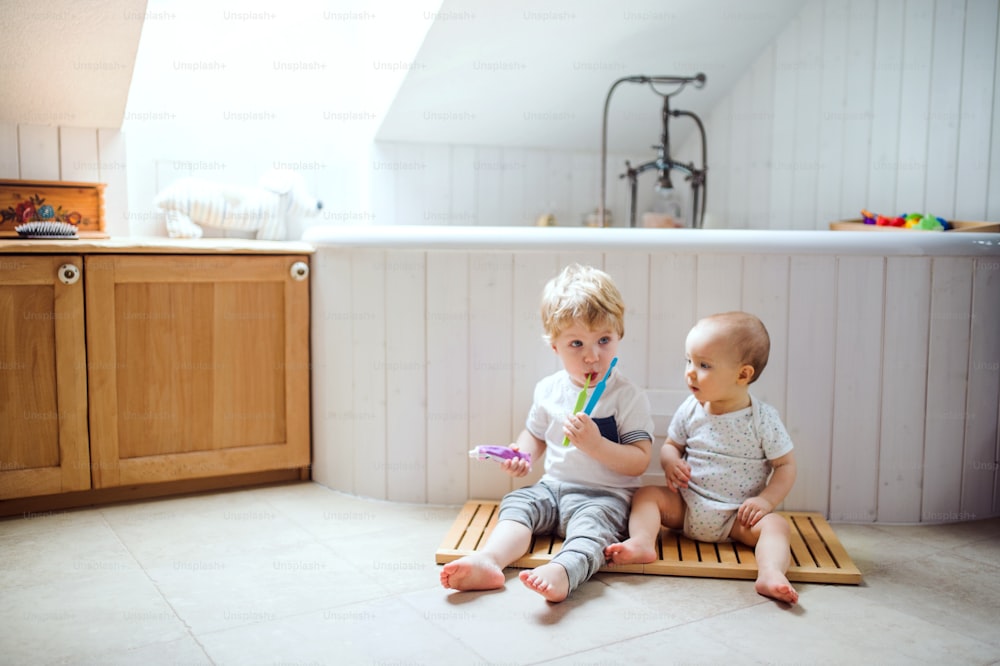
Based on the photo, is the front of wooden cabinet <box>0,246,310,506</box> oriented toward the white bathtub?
no

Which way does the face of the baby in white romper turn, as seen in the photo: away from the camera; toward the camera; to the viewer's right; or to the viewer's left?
to the viewer's left

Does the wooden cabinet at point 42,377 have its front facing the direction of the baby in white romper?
no

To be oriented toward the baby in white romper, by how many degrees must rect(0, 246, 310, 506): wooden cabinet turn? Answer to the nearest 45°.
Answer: approximately 45° to its left

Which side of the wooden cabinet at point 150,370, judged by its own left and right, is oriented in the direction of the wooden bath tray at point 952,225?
left

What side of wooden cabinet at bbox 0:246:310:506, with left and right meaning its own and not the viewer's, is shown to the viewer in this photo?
front

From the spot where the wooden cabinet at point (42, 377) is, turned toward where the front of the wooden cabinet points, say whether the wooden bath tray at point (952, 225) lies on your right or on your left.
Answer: on your left

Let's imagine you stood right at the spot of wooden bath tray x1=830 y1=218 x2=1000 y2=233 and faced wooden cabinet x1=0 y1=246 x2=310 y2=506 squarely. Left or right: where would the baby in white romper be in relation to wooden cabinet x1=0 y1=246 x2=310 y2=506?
left

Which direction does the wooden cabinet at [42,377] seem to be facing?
toward the camera
